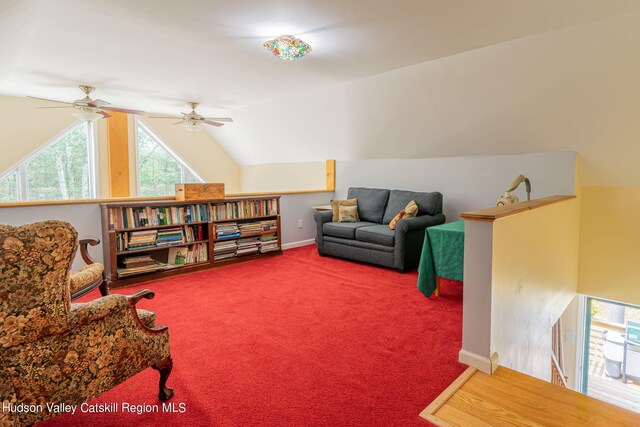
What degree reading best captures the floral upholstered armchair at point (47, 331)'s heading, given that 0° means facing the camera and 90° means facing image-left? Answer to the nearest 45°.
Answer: approximately 225°

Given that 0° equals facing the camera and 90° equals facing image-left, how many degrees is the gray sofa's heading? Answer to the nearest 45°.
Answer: approximately 45°

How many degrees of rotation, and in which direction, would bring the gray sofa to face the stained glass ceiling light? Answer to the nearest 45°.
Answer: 0° — it already faces it

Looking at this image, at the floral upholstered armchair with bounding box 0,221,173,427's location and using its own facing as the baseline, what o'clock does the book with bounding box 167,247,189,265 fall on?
The book is roughly at 11 o'clock from the floral upholstered armchair.

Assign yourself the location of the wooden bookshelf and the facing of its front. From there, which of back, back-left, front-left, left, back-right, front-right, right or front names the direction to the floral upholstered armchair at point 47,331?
front-right

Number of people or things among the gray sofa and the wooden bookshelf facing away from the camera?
0

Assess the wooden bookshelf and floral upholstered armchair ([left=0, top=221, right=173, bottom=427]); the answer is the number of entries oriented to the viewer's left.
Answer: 0

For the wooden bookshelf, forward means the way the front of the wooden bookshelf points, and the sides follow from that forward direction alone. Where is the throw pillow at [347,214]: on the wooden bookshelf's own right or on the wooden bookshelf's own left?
on the wooden bookshelf's own left

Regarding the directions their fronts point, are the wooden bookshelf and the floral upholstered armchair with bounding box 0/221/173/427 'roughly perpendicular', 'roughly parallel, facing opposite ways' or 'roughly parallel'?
roughly perpendicular

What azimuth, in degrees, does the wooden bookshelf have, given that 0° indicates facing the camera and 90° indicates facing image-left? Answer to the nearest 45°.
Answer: approximately 315°
